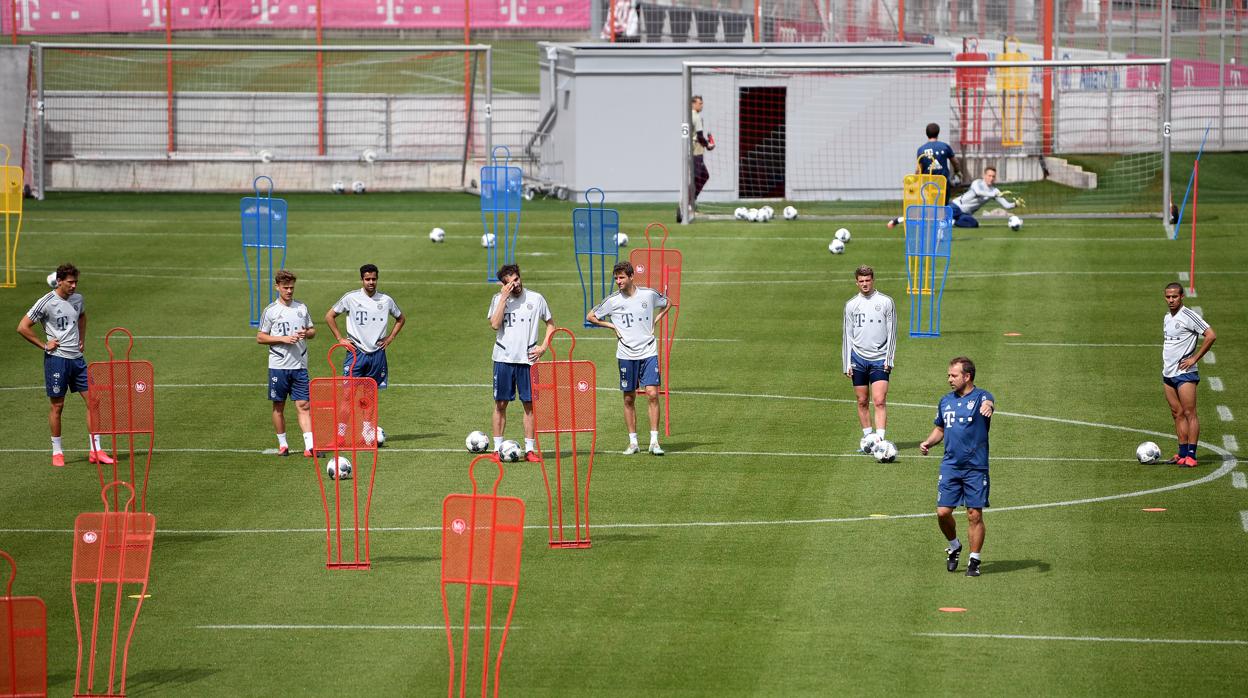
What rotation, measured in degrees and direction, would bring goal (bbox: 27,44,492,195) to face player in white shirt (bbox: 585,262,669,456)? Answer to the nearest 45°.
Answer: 0° — it already faces them

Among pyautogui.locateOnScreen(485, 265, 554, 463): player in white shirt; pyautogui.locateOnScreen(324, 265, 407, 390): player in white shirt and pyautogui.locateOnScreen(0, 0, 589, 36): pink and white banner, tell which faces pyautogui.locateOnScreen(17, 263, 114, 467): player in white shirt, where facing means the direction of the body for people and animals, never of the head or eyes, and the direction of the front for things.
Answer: the pink and white banner

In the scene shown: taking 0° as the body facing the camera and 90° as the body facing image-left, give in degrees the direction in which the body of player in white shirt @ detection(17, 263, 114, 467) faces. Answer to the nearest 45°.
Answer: approximately 315°

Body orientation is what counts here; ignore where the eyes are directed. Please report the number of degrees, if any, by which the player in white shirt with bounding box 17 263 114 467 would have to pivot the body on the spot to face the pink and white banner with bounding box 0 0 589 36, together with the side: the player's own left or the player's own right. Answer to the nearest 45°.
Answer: approximately 135° to the player's own left

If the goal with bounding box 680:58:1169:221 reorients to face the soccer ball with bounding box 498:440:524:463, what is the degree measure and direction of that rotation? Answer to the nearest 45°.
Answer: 0° — it already faces it

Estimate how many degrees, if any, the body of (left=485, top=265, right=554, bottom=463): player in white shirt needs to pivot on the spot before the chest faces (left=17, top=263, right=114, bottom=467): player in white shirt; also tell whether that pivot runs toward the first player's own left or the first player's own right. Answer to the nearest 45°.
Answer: approximately 90° to the first player's own right
